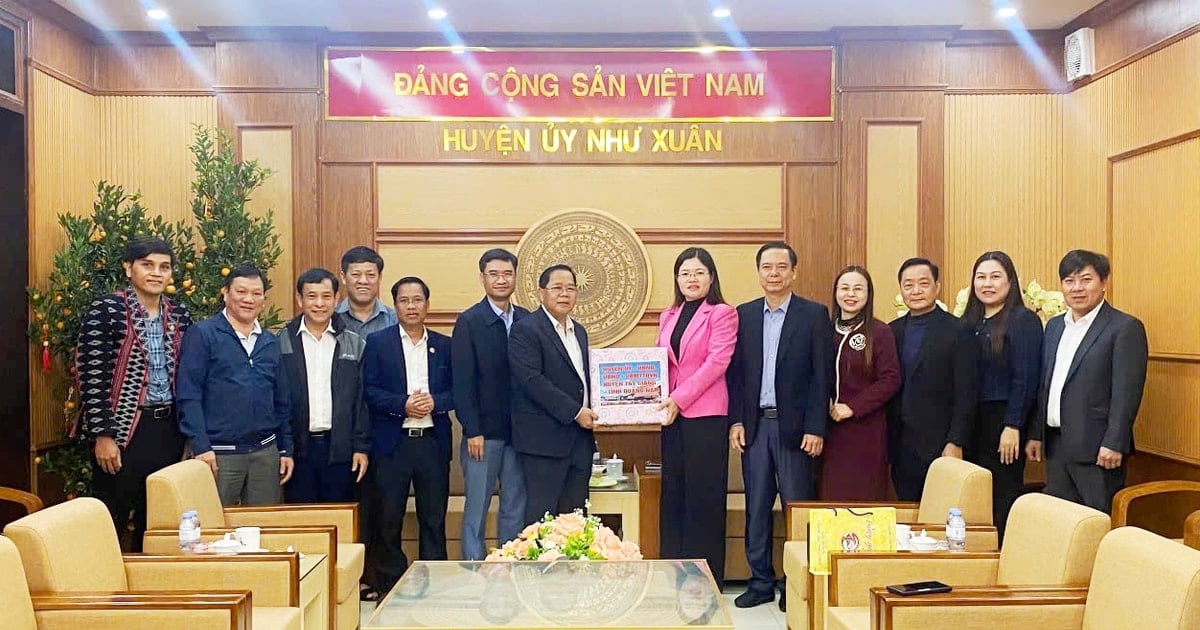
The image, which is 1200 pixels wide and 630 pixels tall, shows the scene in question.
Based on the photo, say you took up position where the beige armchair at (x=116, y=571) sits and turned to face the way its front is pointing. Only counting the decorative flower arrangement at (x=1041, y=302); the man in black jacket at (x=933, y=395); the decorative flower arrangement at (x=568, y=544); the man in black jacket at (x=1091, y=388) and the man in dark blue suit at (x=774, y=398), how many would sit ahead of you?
5

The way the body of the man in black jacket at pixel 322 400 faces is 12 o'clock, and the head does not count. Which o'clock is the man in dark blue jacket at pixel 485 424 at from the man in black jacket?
The man in dark blue jacket is roughly at 9 o'clock from the man in black jacket.

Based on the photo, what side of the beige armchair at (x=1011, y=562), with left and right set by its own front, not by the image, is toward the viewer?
left

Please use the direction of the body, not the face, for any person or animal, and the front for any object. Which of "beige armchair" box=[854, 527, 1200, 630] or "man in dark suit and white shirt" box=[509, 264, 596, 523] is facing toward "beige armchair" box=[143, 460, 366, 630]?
"beige armchair" box=[854, 527, 1200, 630]

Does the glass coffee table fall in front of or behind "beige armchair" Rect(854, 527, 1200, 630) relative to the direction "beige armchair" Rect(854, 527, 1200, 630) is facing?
in front

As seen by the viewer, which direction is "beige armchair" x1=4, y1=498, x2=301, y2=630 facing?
to the viewer's right

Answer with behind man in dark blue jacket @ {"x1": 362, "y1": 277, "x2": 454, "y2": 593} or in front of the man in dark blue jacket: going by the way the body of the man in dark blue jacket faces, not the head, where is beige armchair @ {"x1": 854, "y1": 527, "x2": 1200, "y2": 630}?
in front

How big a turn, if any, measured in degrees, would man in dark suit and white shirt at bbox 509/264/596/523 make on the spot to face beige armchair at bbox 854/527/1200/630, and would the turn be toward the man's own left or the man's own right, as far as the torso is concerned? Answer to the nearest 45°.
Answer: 0° — they already face it

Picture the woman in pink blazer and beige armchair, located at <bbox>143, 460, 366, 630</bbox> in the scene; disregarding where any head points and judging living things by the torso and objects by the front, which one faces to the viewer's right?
the beige armchair

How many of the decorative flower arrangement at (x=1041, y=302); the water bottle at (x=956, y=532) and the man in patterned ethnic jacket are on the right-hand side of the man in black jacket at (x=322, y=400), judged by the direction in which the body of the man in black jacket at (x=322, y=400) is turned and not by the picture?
1

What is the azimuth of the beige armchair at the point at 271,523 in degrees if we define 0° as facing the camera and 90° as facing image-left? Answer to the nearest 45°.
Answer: approximately 270°

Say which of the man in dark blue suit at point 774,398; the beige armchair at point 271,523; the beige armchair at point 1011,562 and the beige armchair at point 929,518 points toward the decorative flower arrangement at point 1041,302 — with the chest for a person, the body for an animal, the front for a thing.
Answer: the beige armchair at point 271,523

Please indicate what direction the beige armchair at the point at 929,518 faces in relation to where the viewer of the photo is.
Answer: facing to the left of the viewer

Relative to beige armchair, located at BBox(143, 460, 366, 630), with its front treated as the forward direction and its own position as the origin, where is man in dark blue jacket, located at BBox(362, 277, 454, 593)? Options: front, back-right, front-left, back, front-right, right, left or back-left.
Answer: front-left

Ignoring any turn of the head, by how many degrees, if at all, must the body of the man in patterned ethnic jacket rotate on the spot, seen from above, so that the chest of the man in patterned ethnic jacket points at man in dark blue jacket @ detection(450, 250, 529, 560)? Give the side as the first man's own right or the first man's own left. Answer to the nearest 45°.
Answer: approximately 45° to the first man's own left

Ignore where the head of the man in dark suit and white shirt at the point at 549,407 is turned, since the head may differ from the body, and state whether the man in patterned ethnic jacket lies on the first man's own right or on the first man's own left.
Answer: on the first man's own right

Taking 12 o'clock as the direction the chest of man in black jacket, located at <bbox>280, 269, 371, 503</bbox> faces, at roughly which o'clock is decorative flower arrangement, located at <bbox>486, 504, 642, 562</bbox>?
The decorative flower arrangement is roughly at 11 o'clock from the man in black jacket.
